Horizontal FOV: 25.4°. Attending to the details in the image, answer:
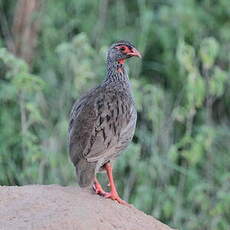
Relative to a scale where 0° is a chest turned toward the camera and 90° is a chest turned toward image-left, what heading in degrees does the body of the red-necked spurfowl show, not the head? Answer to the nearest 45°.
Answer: approximately 270°
